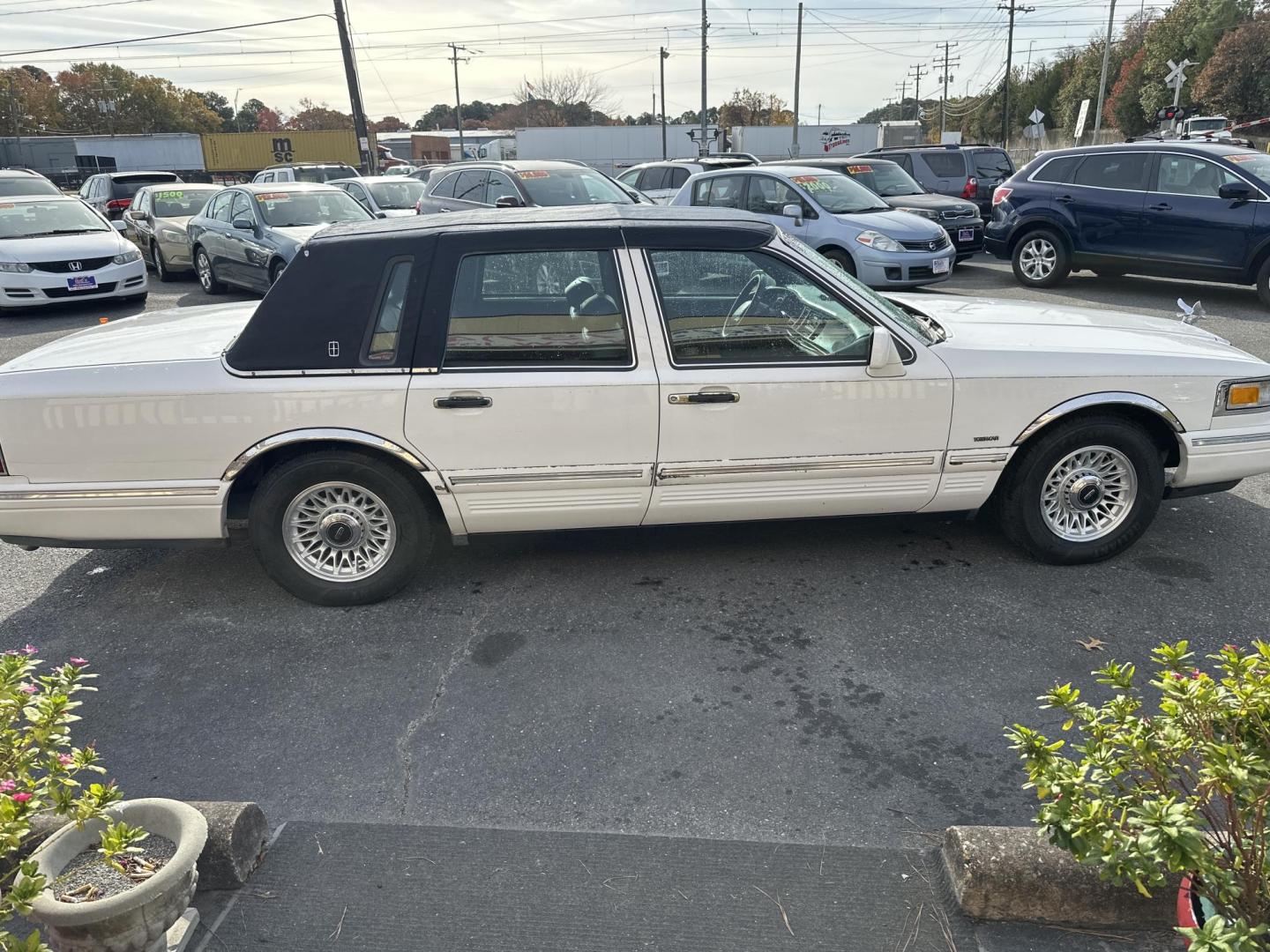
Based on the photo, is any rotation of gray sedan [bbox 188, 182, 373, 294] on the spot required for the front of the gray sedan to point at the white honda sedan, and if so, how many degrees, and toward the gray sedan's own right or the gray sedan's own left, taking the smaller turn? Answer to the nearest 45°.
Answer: approximately 135° to the gray sedan's own right

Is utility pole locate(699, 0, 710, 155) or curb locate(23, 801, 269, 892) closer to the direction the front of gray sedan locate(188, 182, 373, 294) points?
the curb

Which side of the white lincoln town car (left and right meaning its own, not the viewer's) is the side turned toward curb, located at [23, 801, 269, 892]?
right

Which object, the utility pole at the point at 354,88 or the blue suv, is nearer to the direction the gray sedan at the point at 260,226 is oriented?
the blue suv

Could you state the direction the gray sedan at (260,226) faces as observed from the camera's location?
facing the viewer and to the right of the viewer

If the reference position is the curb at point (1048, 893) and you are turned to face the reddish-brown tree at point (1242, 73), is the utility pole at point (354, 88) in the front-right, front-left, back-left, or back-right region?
front-left

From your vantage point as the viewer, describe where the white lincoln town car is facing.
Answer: facing to the right of the viewer

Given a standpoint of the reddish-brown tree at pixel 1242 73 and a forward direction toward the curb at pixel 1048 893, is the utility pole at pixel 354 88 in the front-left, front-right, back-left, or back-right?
front-right

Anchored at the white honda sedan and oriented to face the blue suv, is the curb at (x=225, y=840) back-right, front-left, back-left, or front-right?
front-right

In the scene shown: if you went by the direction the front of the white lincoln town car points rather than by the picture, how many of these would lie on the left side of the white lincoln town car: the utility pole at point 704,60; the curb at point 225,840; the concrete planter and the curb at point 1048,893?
1

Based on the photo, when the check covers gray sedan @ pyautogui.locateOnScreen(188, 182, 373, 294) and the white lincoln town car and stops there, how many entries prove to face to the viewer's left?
0

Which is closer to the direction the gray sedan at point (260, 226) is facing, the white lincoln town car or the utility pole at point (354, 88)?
the white lincoln town car

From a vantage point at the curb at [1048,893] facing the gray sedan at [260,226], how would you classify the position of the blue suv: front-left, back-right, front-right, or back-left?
front-right

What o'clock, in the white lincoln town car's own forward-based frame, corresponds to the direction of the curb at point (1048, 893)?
The curb is roughly at 2 o'clock from the white lincoln town car.
